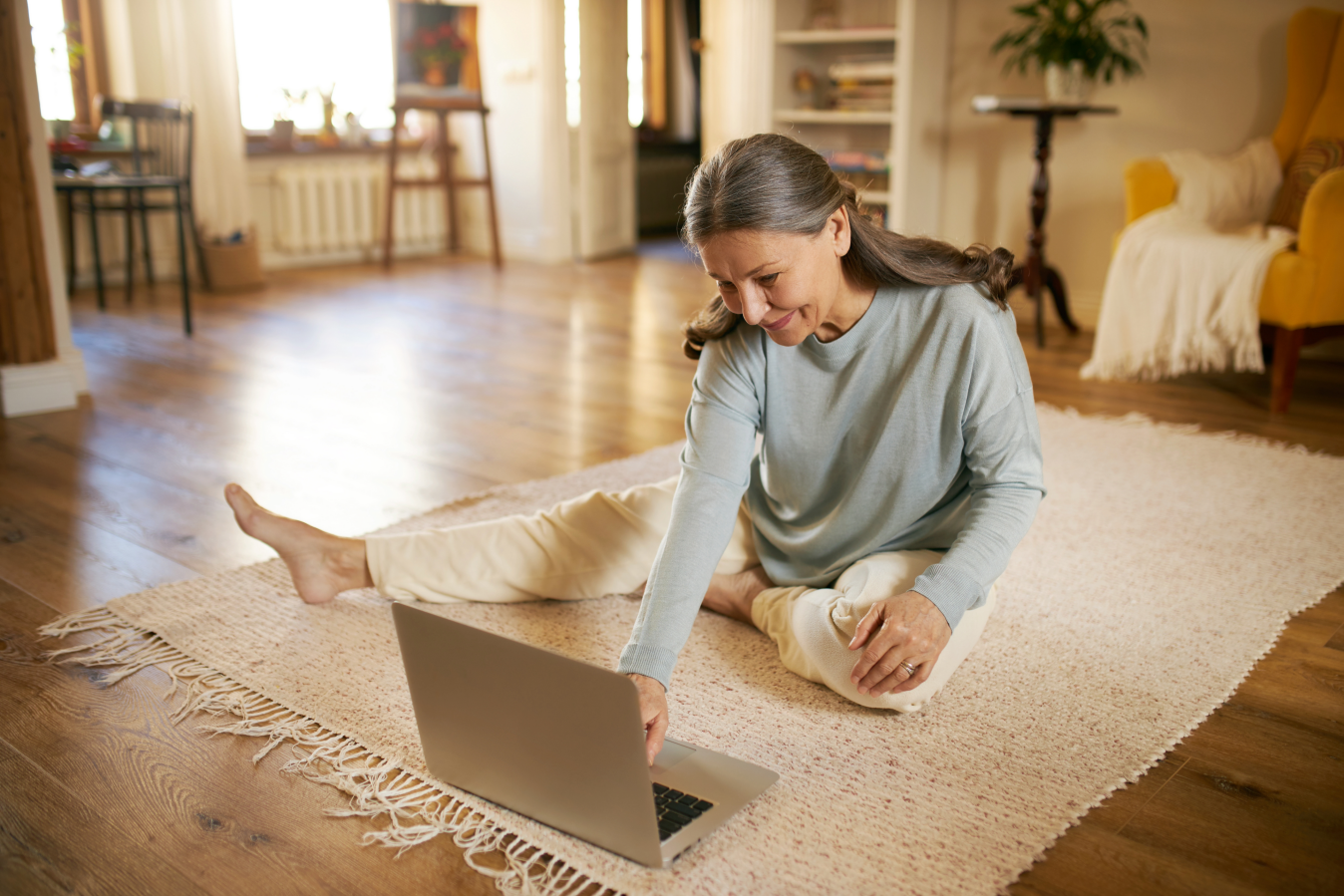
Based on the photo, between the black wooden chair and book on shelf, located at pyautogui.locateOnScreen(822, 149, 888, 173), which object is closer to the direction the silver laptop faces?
the book on shelf

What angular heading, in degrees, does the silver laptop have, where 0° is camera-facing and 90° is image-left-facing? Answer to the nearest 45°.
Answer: approximately 225°

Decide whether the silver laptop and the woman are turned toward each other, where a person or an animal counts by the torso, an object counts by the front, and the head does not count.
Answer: yes

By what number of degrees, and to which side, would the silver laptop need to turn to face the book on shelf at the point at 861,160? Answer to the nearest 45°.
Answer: approximately 45° to its left

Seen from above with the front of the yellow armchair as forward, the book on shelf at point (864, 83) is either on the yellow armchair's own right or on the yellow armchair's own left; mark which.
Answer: on the yellow armchair's own right

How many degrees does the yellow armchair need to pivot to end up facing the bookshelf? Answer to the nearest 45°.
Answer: approximately 90° to its right

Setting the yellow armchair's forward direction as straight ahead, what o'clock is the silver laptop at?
The silver laptop is roughly at 11 o'clock from the yellow armchair.
